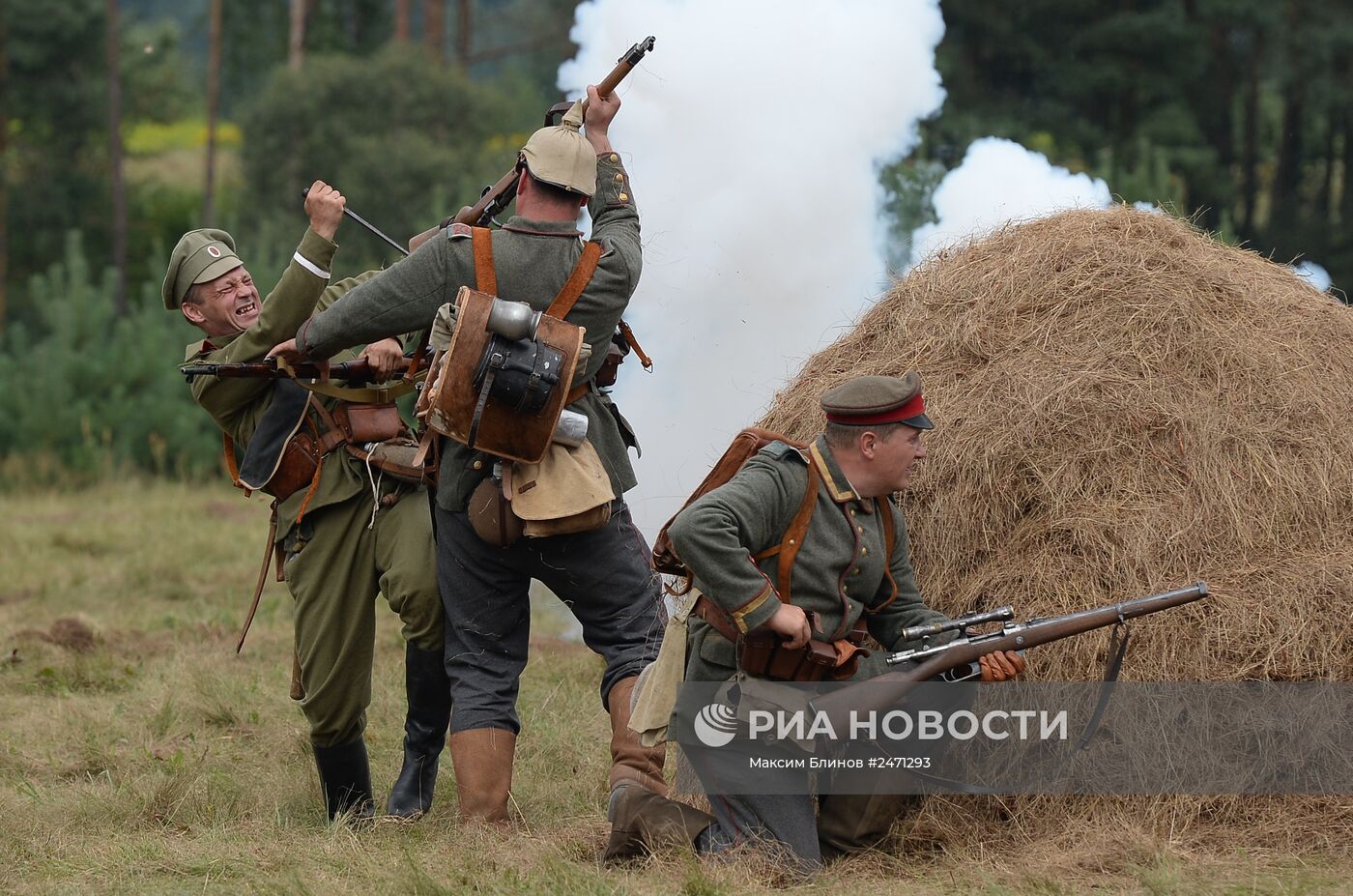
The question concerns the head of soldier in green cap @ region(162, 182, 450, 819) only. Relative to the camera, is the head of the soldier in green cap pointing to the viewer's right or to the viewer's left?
to the viewer's right

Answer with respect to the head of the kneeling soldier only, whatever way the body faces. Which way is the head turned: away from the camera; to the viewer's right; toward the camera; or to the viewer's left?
to the viewer's right

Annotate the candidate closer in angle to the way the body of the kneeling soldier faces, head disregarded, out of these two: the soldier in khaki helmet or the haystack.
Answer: the haystack

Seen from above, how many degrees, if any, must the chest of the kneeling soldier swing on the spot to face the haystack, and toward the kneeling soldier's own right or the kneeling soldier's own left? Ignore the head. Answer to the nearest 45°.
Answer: approximately 90° to the kneeling soldier's own left

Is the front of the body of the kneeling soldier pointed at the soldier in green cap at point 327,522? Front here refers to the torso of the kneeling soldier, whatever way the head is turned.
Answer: no

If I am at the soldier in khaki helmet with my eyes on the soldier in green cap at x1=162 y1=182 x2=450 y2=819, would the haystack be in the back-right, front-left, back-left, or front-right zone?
back-right

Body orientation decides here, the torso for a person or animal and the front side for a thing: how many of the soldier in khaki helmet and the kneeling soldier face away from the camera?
1

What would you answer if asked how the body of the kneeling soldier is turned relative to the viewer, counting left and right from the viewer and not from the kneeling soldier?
facing the viewer and to the right of the viewer

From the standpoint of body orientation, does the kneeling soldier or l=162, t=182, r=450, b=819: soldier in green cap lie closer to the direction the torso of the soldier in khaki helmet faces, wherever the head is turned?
the soldier in green cap

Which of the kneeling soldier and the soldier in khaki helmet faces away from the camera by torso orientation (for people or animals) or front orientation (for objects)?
the soldier in khaki helmet

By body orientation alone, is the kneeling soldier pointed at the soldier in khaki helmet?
no

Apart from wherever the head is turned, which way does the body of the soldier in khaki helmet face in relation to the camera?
away from the camera

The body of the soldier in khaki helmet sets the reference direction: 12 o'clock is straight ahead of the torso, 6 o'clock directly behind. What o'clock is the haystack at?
The haystack is roughly at 3 o'clock from the soldier in khaki helmet.
